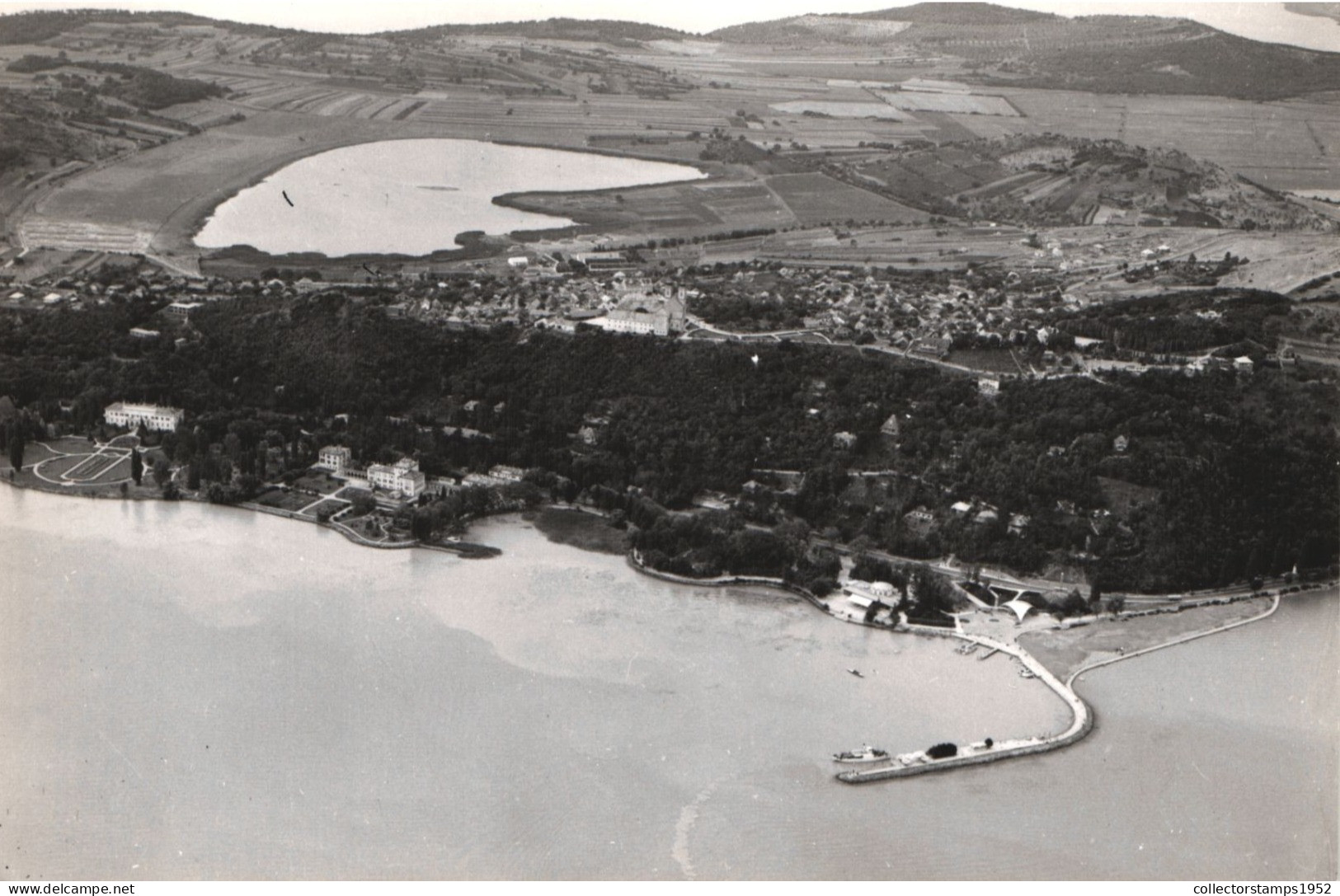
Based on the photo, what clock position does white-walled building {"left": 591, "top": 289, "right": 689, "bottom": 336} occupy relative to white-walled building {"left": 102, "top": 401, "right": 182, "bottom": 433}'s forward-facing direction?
white-walled building {"left": 591, "top": 289, "right": 689, "bottom": 336} is roughly at 9 o'clock from white-walled building {"left": 102, "top": 401, "right": 182, "bottom": 433}.

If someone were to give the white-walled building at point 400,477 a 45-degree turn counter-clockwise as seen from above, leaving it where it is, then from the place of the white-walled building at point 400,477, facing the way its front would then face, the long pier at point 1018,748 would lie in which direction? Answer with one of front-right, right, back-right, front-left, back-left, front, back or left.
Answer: front-left

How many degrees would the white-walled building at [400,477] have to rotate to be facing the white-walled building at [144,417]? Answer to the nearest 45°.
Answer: approximately 90° to its right

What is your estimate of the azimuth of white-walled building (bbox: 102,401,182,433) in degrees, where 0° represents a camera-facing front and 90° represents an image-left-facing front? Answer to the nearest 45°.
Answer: approximately 0°

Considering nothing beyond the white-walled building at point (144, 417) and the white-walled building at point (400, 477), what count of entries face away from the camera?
0

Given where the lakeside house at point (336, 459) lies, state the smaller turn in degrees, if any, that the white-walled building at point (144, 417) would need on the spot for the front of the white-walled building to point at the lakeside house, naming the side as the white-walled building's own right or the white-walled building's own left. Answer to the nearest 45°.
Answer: approximately 45° to the white-walled building's own left

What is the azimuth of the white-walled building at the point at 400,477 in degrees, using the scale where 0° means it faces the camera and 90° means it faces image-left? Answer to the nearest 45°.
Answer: approximately 45°

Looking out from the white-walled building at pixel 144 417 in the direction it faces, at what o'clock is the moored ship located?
The moored ship is roughly at 11 o'clock from the white-walled building.

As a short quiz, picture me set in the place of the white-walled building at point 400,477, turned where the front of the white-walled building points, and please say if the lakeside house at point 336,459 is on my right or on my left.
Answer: on my right
